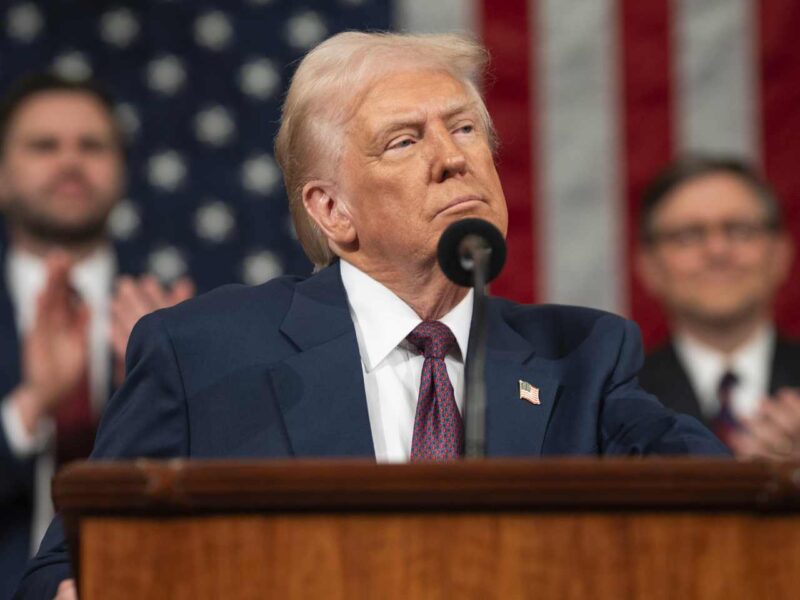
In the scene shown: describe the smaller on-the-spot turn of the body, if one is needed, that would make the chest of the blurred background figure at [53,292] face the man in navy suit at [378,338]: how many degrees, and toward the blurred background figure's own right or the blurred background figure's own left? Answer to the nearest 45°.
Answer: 0° — they already face them

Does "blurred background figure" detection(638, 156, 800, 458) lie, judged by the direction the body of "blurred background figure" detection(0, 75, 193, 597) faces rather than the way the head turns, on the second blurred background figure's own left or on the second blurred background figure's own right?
on the second blurred background figure's own left

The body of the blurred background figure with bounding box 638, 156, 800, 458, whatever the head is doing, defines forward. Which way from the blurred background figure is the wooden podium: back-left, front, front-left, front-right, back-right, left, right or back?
front

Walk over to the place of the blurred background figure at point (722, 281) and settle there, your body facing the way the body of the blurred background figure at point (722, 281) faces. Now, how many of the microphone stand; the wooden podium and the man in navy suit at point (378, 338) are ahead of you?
3

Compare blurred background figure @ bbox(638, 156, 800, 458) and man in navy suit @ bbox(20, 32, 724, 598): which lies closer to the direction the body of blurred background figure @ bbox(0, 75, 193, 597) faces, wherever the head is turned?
the man in navy suit

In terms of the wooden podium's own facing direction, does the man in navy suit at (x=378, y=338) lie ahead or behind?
behind

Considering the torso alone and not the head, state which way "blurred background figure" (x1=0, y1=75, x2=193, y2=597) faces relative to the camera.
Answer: toward the camera

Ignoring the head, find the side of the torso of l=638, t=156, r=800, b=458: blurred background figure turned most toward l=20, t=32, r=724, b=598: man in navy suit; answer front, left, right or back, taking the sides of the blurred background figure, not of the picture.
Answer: front

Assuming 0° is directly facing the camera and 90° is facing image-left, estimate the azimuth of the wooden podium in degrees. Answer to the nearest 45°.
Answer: approximately 0°

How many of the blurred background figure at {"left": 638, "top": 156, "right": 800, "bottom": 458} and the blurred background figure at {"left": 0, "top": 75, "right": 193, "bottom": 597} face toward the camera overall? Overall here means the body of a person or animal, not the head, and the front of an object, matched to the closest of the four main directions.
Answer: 2
